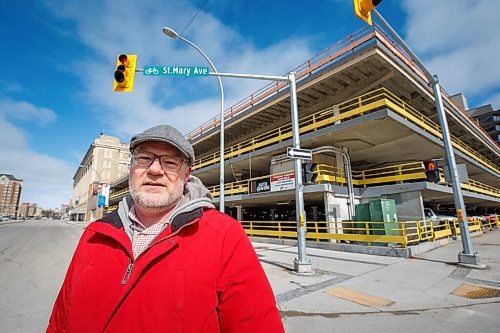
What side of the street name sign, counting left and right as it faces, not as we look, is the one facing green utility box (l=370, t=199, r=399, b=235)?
left

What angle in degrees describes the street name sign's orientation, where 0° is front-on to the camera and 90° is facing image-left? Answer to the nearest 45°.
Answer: approximately 0°

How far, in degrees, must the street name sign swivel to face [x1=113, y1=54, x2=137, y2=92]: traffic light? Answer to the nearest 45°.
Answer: approximately 90° to its right

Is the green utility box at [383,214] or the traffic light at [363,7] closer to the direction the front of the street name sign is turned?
the traffic light

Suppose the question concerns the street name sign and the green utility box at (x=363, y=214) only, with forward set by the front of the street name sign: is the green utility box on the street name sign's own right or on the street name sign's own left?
on the street name sign's own left

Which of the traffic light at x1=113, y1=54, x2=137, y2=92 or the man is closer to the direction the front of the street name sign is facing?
the man

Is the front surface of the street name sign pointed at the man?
yes

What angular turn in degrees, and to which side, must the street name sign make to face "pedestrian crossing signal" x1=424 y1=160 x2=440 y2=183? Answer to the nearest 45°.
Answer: approximately 90° to its left

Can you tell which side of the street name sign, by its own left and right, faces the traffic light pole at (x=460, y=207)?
left
